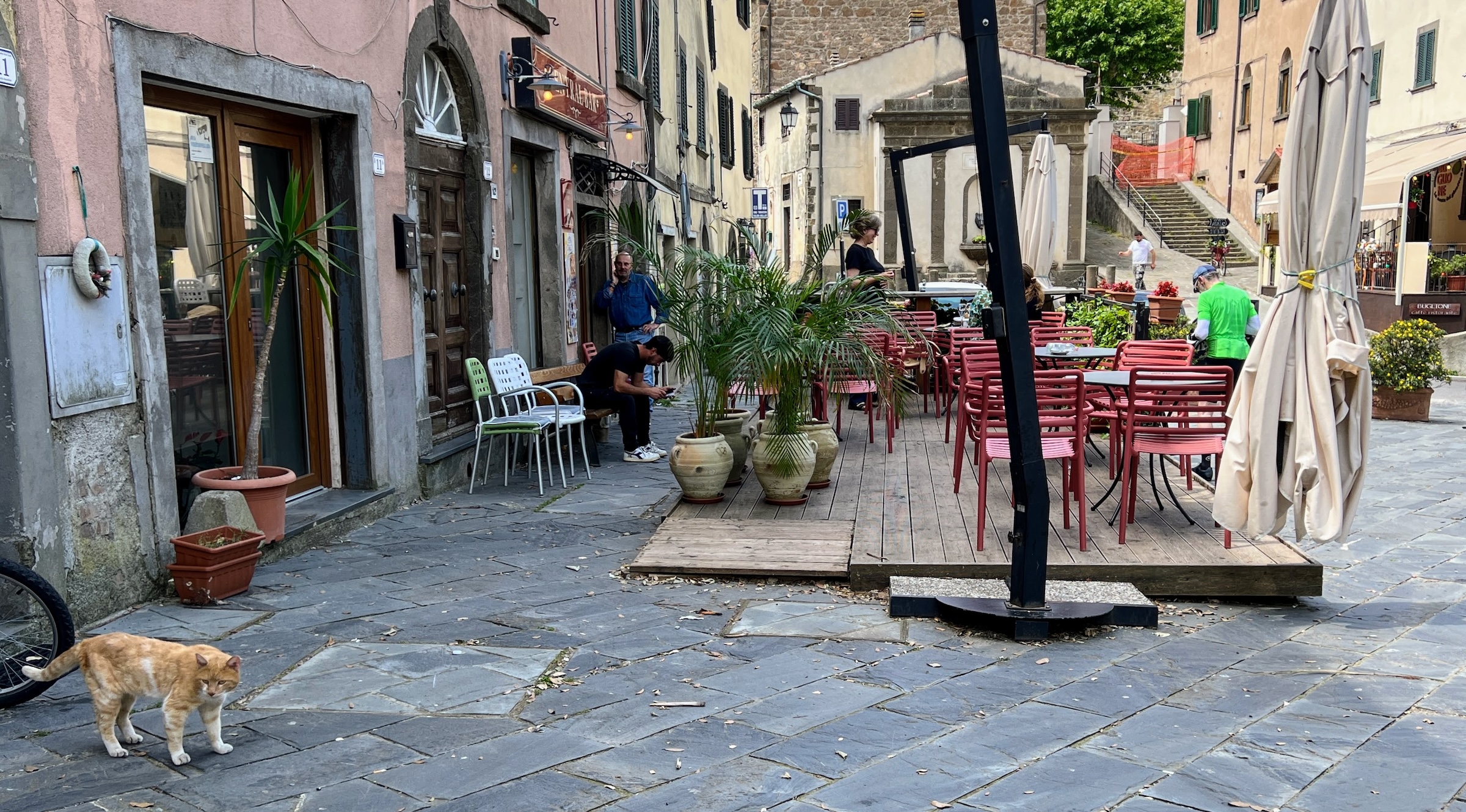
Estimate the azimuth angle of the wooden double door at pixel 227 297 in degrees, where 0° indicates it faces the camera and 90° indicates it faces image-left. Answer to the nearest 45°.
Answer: approximately 315°

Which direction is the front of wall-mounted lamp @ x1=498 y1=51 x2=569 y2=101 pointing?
to the viewer's right

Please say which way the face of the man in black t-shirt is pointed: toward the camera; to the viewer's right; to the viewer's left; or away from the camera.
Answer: to the viewer's right

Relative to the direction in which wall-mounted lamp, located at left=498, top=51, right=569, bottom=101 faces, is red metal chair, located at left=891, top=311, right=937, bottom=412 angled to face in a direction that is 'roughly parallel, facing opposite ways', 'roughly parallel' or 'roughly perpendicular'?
roughly perpendicular

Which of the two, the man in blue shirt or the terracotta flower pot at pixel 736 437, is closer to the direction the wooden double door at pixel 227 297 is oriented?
the terracotta flower pot

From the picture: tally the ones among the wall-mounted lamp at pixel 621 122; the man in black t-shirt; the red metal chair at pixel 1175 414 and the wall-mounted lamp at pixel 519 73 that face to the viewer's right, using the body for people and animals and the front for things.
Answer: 3

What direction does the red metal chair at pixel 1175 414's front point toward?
away from the camera

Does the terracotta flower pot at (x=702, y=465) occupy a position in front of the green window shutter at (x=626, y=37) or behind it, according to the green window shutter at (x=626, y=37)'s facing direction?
in front

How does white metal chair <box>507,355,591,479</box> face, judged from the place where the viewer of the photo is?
facing the viewer and to the right of the viewer

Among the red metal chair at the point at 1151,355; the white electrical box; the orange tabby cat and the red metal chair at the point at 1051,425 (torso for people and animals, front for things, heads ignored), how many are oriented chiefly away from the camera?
1

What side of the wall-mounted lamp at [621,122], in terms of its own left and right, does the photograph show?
right

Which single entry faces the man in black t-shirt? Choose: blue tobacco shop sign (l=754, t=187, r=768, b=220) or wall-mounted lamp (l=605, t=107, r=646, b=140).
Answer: the blue tobacco shop sign

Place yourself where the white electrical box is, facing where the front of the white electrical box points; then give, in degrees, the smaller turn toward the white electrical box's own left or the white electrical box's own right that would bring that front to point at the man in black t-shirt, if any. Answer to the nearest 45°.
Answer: approximately 90° to the white electrical box's own left

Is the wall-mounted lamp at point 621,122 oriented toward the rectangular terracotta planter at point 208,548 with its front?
no

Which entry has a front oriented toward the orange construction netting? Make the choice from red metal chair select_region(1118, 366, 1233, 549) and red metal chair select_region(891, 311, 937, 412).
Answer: red metal chair select_region(1118, 366, 1233, 549)

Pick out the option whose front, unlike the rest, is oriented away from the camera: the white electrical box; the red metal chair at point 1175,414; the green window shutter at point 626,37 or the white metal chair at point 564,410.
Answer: the red metal chair
